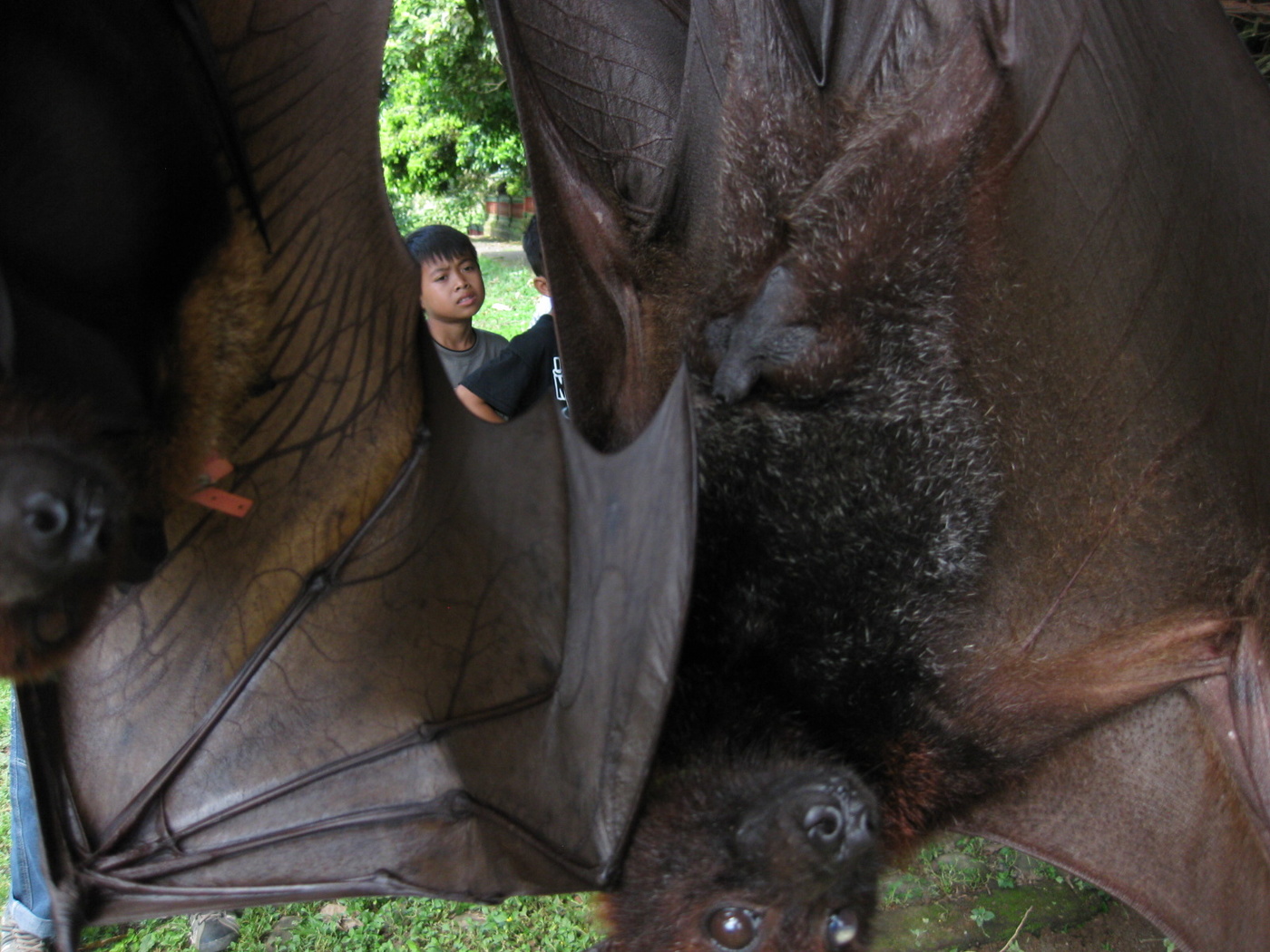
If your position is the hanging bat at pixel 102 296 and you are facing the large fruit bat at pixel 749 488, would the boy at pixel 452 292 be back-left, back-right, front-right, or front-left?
front-left

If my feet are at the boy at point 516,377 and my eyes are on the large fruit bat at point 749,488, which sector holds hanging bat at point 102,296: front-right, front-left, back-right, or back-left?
front-right

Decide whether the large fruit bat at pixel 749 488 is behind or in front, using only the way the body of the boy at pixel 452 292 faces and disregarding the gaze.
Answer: in front

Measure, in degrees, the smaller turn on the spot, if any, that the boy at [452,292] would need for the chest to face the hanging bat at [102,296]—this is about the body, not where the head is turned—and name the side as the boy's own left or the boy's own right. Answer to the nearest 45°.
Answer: approximately 45° to the boy's own right

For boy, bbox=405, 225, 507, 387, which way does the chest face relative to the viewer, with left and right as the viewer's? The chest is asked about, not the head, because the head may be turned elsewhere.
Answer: facing the viewer and to the right of the viewer
